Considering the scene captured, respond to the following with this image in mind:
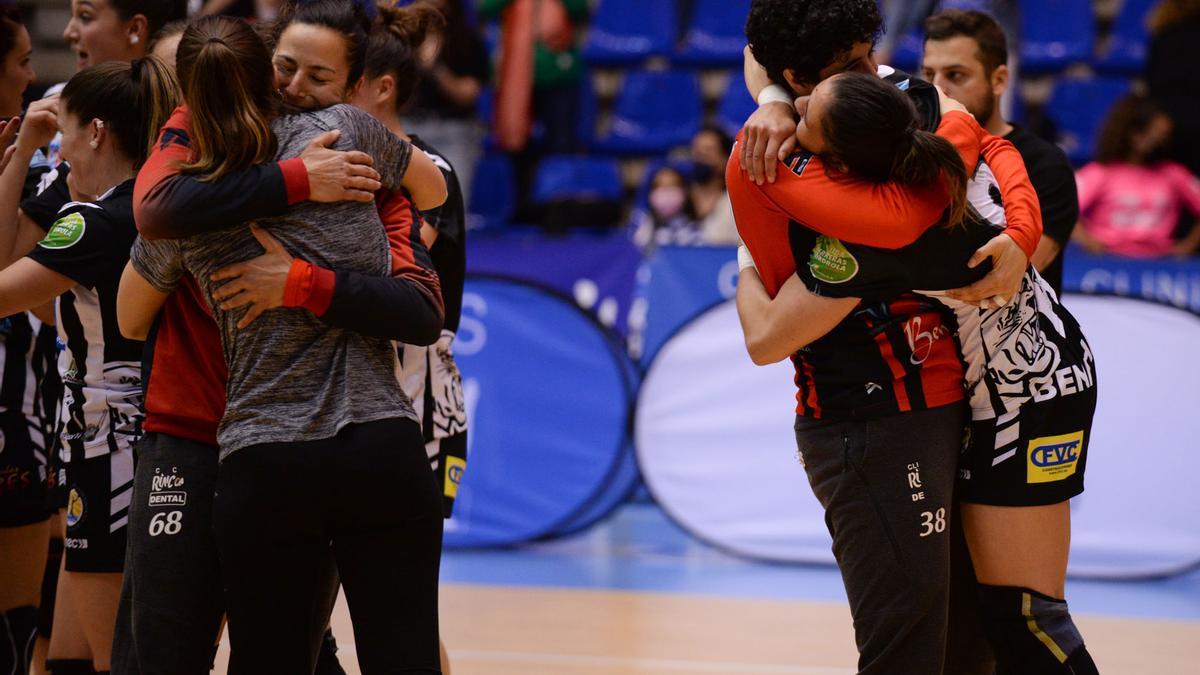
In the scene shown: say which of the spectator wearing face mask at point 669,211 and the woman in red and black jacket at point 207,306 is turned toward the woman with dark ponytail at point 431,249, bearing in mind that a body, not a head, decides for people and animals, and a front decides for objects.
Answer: the spectator wearing face mask

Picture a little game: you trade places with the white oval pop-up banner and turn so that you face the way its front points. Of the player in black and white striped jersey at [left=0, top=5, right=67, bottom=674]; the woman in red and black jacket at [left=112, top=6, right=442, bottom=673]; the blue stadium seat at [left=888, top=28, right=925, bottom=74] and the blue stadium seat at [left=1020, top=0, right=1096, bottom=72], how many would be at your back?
2

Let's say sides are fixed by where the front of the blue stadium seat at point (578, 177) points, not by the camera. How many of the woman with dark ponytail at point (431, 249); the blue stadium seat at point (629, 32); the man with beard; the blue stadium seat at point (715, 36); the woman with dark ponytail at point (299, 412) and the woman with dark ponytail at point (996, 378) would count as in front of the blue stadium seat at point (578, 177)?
4

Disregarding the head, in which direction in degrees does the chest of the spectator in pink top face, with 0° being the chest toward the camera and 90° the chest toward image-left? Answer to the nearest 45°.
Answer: approximately 0°

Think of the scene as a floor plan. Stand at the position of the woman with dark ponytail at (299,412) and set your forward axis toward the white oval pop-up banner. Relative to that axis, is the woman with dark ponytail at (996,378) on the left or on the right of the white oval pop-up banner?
right

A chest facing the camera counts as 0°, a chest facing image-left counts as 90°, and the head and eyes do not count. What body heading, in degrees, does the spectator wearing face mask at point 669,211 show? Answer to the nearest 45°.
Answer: approximately 0°

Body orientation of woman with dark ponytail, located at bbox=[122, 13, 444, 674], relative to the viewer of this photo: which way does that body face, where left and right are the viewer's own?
facing away from the viewer

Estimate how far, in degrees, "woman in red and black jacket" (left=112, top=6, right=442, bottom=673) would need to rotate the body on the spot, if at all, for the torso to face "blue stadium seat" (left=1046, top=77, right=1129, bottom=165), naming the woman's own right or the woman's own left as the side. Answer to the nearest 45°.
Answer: approximately 135° to the woman's own left

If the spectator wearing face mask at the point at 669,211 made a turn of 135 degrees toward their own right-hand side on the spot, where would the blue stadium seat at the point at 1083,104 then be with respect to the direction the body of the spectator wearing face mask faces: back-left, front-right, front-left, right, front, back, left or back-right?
right

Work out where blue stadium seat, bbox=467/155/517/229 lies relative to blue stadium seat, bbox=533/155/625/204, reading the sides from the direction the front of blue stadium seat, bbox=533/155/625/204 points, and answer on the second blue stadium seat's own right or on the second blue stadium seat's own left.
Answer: on the second blue stadium seat's own right

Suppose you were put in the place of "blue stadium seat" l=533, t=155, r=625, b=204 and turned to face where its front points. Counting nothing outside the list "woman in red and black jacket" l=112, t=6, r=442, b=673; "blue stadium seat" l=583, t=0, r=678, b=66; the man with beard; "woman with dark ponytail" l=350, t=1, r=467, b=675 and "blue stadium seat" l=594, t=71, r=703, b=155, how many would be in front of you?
3

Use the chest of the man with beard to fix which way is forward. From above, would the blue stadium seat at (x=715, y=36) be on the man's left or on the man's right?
on the man's right

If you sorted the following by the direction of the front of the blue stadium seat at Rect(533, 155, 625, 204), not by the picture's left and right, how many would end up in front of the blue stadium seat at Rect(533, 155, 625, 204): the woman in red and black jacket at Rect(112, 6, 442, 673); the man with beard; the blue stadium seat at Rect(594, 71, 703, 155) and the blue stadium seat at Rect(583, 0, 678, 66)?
2
